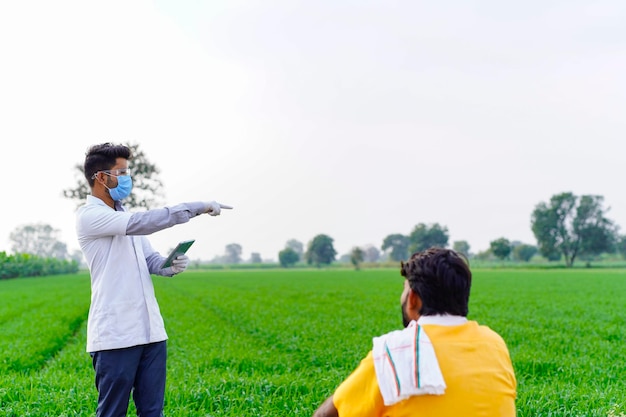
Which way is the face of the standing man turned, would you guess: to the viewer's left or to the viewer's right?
to the viewer's right

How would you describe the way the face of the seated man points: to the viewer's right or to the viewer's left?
to the viewer's left

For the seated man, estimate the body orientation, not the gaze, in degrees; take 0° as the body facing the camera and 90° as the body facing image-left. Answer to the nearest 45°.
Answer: approximately 135°

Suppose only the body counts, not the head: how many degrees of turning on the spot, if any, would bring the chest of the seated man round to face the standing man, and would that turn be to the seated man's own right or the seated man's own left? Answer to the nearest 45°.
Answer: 0° — they already face them
